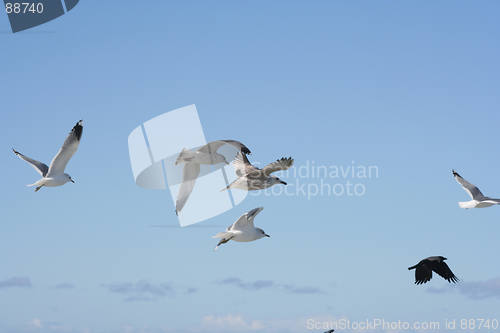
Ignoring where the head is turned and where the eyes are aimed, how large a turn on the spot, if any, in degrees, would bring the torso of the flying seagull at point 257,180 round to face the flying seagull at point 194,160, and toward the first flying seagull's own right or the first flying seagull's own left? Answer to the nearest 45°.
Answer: approximately 135° to the first flying seagull's own left

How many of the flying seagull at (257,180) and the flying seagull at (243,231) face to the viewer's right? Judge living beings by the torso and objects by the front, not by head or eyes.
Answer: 2

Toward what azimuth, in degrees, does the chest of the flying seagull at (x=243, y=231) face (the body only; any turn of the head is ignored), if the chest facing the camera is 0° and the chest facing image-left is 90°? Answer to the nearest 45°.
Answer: approximately 270°

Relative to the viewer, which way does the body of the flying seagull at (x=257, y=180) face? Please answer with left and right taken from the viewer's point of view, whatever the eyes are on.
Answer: facing to the right of the viewer

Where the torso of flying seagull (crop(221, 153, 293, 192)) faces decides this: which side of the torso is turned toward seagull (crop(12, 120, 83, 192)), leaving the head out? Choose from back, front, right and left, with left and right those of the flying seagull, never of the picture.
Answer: back

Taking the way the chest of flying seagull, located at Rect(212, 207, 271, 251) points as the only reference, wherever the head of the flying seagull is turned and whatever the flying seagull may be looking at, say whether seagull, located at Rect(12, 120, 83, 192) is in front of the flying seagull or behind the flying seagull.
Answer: behind
